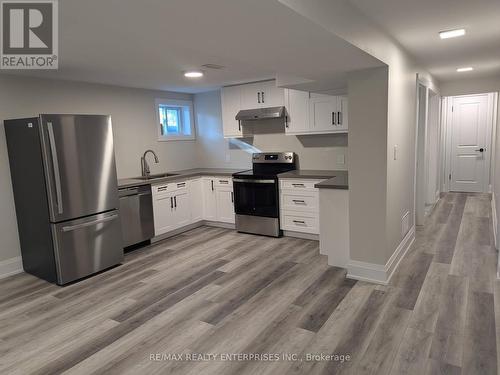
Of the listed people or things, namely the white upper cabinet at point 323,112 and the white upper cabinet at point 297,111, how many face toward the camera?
2

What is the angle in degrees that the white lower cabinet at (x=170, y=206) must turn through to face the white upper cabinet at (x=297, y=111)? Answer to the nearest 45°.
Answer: approximately 45° to its left

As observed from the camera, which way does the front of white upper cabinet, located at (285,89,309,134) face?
facing the viewer

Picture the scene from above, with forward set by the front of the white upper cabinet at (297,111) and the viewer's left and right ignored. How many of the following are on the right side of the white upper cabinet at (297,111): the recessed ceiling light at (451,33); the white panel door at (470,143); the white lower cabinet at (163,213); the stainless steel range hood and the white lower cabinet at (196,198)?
3

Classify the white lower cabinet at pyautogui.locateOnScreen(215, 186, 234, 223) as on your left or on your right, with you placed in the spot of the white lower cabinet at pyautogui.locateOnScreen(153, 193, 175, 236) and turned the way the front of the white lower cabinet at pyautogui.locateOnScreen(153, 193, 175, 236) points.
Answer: on your left

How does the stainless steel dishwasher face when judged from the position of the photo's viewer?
facing the viewer and to the right of the viewer

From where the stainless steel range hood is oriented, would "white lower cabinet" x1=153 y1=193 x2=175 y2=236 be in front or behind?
in front

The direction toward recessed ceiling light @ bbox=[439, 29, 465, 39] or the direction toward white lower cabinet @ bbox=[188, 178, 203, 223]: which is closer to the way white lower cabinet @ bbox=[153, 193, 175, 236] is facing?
the recessed ceiling light

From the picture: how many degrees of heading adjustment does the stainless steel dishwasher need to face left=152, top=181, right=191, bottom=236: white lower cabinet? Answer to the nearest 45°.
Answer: approximately 90° to its left

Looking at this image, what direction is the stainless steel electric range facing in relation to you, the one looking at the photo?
facing the viewer and to the left of the viewer
